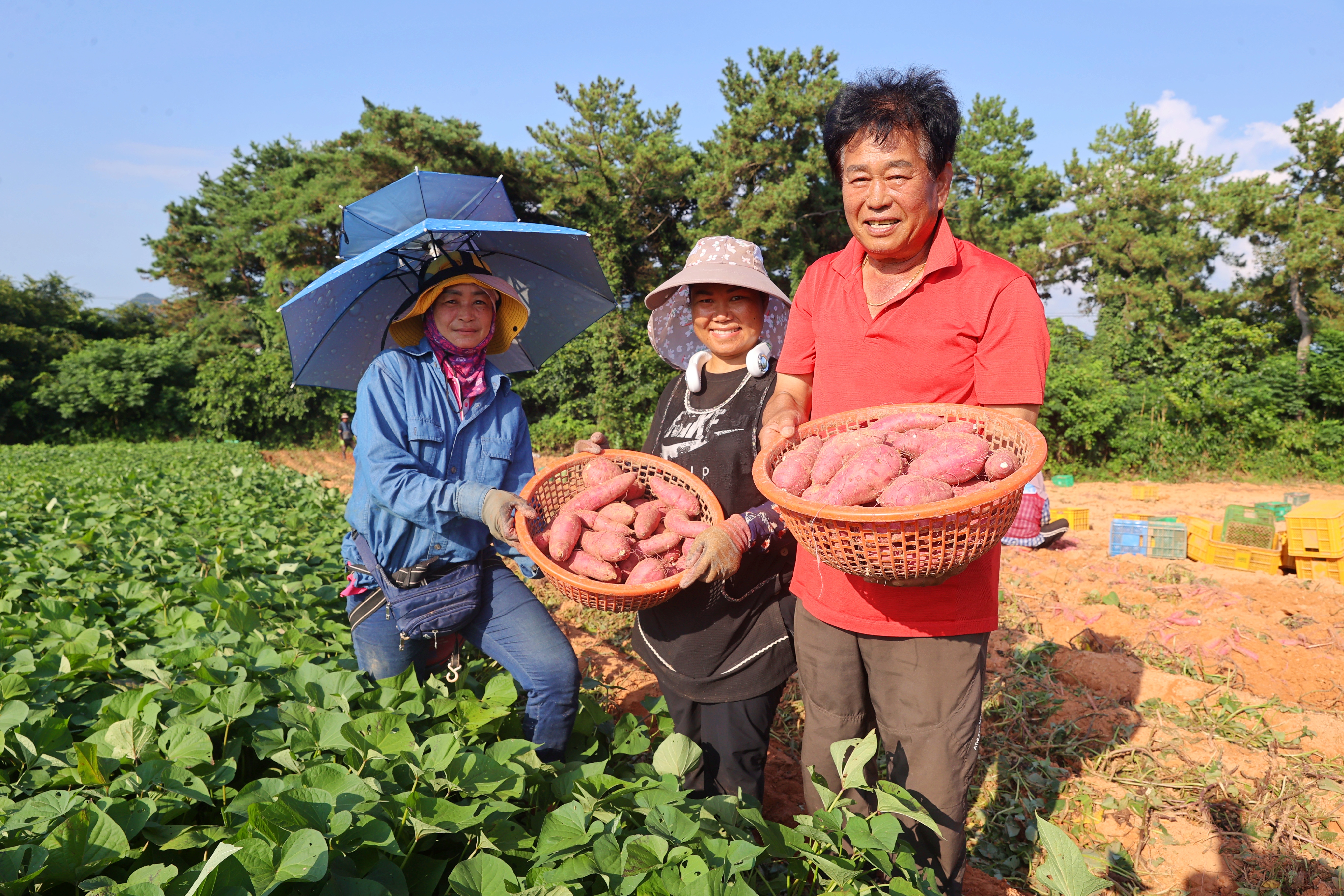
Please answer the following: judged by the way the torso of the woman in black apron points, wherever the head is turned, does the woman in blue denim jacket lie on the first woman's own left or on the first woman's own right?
on the first woman's own right

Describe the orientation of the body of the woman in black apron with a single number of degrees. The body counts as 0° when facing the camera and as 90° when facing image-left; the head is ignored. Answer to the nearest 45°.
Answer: approximately 0°

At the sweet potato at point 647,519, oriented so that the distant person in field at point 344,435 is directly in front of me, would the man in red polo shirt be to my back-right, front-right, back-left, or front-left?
back-right

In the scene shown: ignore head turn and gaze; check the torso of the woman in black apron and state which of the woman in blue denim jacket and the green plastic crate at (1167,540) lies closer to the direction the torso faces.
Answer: the woman in blue denim jacket

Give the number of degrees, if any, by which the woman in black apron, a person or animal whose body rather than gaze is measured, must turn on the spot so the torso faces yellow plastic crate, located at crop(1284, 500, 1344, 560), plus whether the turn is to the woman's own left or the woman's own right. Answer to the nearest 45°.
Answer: approximately 135° to the woman's own left

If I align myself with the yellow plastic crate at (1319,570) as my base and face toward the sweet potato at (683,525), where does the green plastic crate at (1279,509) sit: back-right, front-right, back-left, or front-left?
back-right

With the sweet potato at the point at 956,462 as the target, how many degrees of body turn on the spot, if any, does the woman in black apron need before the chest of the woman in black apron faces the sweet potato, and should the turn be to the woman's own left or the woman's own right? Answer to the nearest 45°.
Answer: approximately 45° to the woman's own left

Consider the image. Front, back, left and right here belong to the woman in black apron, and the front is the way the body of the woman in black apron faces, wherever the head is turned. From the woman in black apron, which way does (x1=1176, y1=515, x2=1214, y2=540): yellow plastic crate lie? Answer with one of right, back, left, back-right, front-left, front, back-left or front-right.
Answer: back-left

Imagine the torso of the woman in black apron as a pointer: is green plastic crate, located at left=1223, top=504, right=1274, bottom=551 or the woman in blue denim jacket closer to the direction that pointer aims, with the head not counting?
the woman in blue denim jacket
